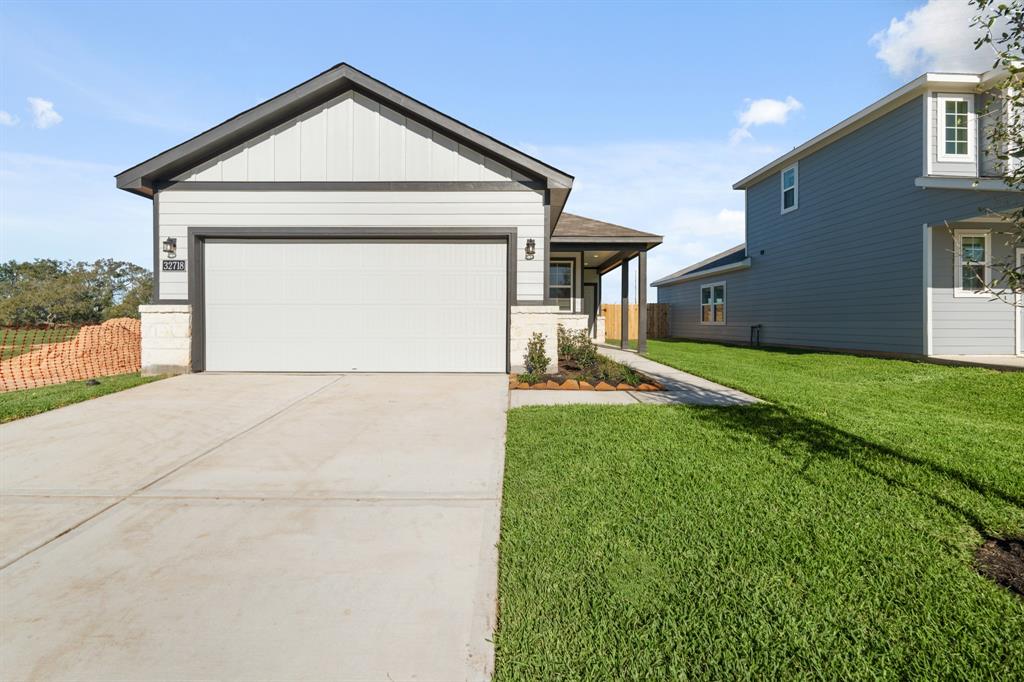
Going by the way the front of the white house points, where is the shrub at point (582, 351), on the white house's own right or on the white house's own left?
on the white house's own left

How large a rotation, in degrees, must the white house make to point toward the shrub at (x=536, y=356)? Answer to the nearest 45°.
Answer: approximately 90° to its left

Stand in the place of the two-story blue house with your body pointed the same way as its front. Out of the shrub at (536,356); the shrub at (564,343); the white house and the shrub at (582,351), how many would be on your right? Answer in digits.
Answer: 4

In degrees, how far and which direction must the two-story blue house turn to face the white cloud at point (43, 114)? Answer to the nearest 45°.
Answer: approximately 90° to its right

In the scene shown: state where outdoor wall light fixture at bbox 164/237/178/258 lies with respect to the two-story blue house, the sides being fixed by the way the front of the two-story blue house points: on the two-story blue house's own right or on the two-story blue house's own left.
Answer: on the two-story blue house's own right

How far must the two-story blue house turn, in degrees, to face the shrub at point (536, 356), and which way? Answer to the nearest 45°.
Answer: approximately 90° to its right

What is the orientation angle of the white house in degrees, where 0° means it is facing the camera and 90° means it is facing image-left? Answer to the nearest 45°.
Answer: approximately 0°

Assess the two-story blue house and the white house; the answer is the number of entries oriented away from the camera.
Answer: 0
